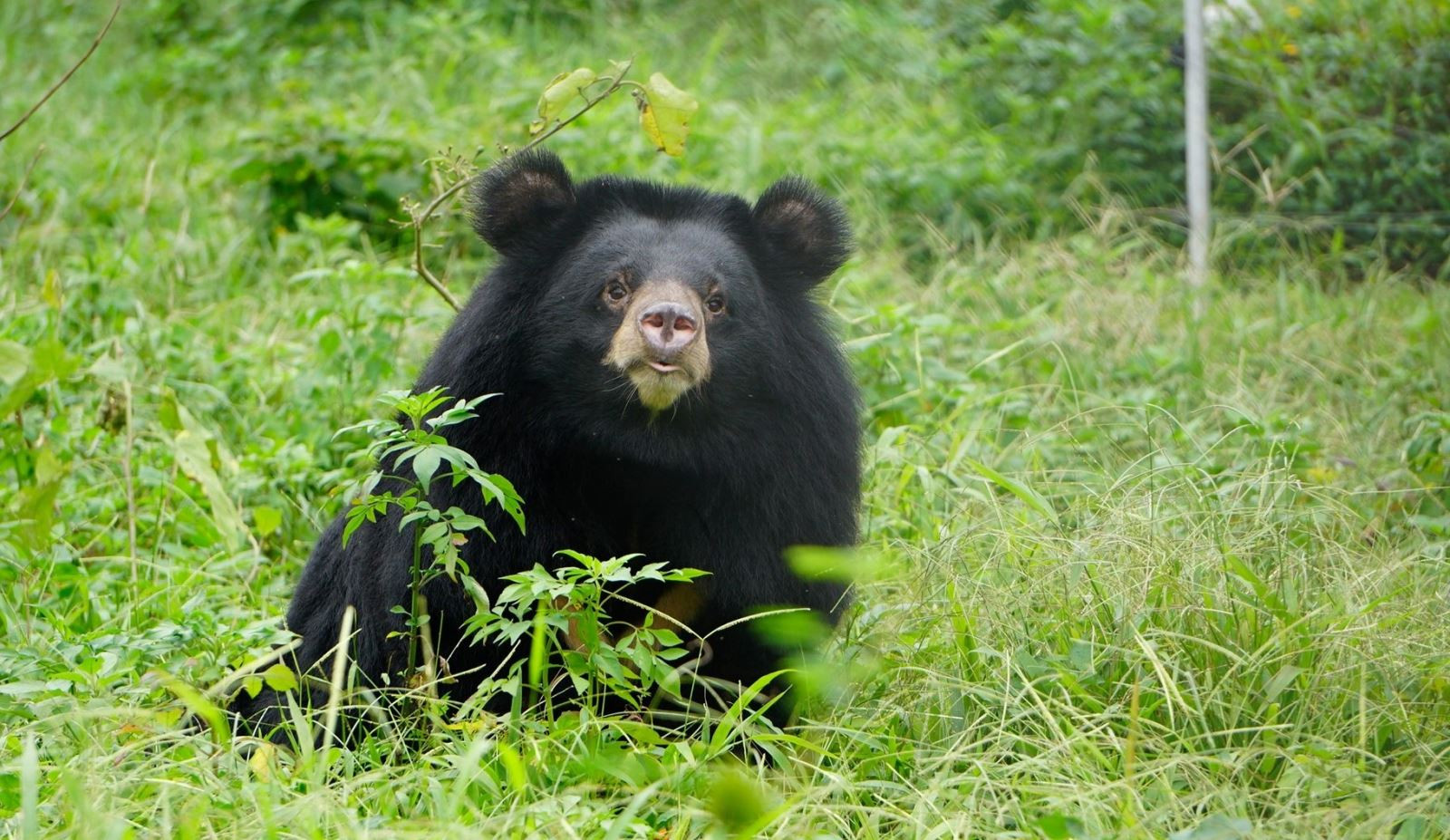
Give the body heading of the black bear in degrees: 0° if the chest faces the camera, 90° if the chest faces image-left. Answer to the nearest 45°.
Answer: approximately 0°

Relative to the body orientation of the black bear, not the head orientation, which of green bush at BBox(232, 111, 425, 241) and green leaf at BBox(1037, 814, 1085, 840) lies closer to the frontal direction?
the green leaf

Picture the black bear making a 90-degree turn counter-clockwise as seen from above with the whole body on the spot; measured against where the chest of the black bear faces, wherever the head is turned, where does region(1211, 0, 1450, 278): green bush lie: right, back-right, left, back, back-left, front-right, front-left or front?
front-left

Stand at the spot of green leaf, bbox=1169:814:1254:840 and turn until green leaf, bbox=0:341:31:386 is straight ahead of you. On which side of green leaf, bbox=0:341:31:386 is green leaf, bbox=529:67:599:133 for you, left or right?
right

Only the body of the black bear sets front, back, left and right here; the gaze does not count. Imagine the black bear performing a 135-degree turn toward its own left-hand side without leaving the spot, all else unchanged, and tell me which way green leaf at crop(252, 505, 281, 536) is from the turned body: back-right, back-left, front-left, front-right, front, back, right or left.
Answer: left

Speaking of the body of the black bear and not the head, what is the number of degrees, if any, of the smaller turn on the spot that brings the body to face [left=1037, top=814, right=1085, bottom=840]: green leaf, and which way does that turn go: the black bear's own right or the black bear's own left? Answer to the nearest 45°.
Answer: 0° — it already faces it

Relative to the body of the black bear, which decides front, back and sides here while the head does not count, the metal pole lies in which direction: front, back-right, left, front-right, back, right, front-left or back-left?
back-left

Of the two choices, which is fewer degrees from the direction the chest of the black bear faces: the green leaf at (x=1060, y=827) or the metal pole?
the green leaf

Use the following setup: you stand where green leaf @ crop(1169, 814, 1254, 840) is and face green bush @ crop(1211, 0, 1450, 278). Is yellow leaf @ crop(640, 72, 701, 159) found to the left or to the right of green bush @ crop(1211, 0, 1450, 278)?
left

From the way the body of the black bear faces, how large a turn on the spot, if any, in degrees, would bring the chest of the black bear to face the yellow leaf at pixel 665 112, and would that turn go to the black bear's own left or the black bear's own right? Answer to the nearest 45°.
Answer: approximately 135° to the black bear's own left

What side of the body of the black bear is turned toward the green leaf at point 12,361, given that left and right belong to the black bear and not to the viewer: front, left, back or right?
right
